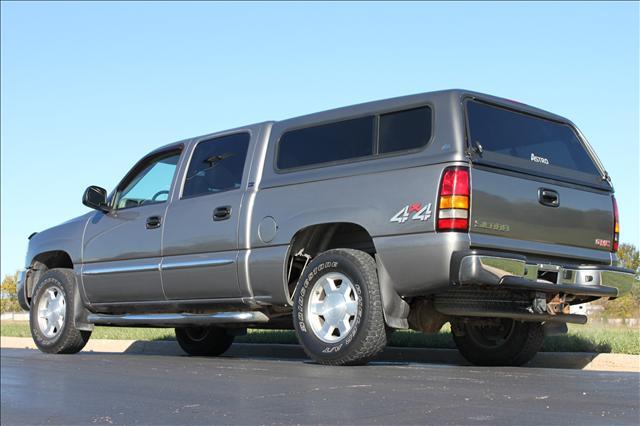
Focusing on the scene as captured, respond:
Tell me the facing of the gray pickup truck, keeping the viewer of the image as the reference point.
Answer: facing away from the viewer and to the left of the viewer
